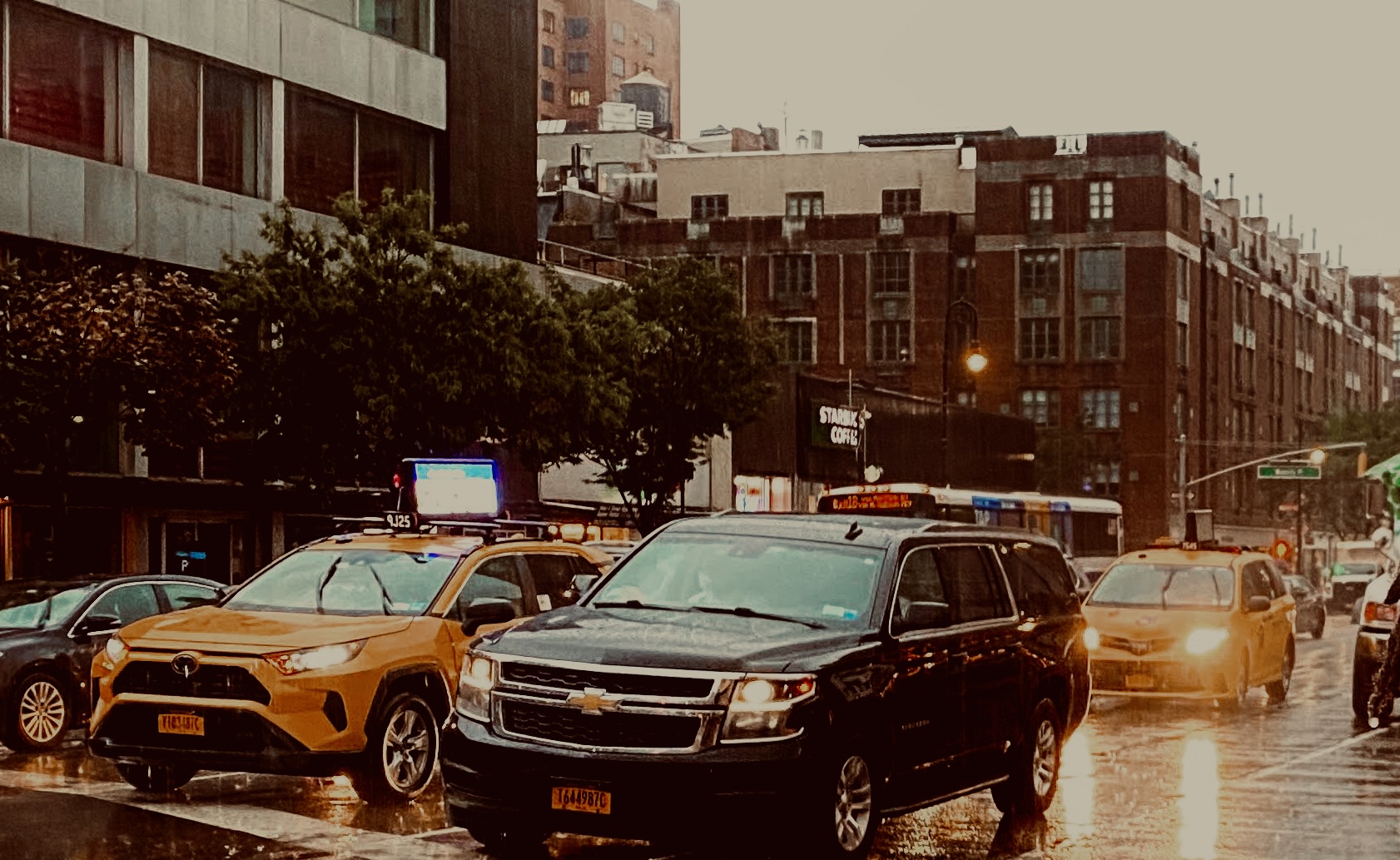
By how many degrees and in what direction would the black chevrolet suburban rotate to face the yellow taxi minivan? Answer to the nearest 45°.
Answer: approximately 135° to its right

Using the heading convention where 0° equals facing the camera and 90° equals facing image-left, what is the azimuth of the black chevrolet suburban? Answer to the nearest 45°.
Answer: approximately 45°

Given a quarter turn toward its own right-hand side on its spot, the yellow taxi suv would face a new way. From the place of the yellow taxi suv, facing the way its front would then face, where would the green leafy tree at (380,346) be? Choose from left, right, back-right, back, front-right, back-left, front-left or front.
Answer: front-right

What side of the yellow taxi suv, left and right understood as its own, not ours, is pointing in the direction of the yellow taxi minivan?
back

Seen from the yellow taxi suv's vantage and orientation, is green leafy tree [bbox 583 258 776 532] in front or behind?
behind

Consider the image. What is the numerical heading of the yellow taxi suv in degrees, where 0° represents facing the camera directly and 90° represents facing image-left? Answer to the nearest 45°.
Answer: approximately 45°

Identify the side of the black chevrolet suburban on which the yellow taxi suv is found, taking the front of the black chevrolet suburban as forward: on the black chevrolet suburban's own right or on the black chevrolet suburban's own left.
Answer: on the black chevrolet suburban's own right

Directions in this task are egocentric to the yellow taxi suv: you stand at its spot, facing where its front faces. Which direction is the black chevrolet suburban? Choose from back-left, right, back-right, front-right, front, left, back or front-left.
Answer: left

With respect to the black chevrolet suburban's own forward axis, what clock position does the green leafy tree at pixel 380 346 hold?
The green leafy tree is roughly at 4 o'clock from the black chevrolet suburban.

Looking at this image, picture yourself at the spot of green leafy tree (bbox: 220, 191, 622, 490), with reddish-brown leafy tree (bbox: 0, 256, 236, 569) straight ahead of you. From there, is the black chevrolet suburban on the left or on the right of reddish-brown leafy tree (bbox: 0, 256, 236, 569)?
left

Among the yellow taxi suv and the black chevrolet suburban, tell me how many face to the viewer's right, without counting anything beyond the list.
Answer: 0

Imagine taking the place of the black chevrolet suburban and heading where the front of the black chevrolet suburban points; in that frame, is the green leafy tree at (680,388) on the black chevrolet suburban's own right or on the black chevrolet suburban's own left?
on the black chevrolet suburban's own right

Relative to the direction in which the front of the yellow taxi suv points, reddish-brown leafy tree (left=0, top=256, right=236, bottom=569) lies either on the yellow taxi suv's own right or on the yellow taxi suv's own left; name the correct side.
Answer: on the yellow taxi suv's own right
